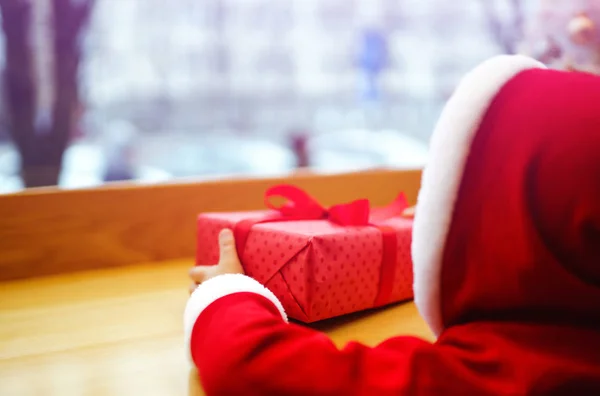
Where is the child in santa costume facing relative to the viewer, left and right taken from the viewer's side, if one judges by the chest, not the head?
facing away from the viewer and to the left of the viewer
